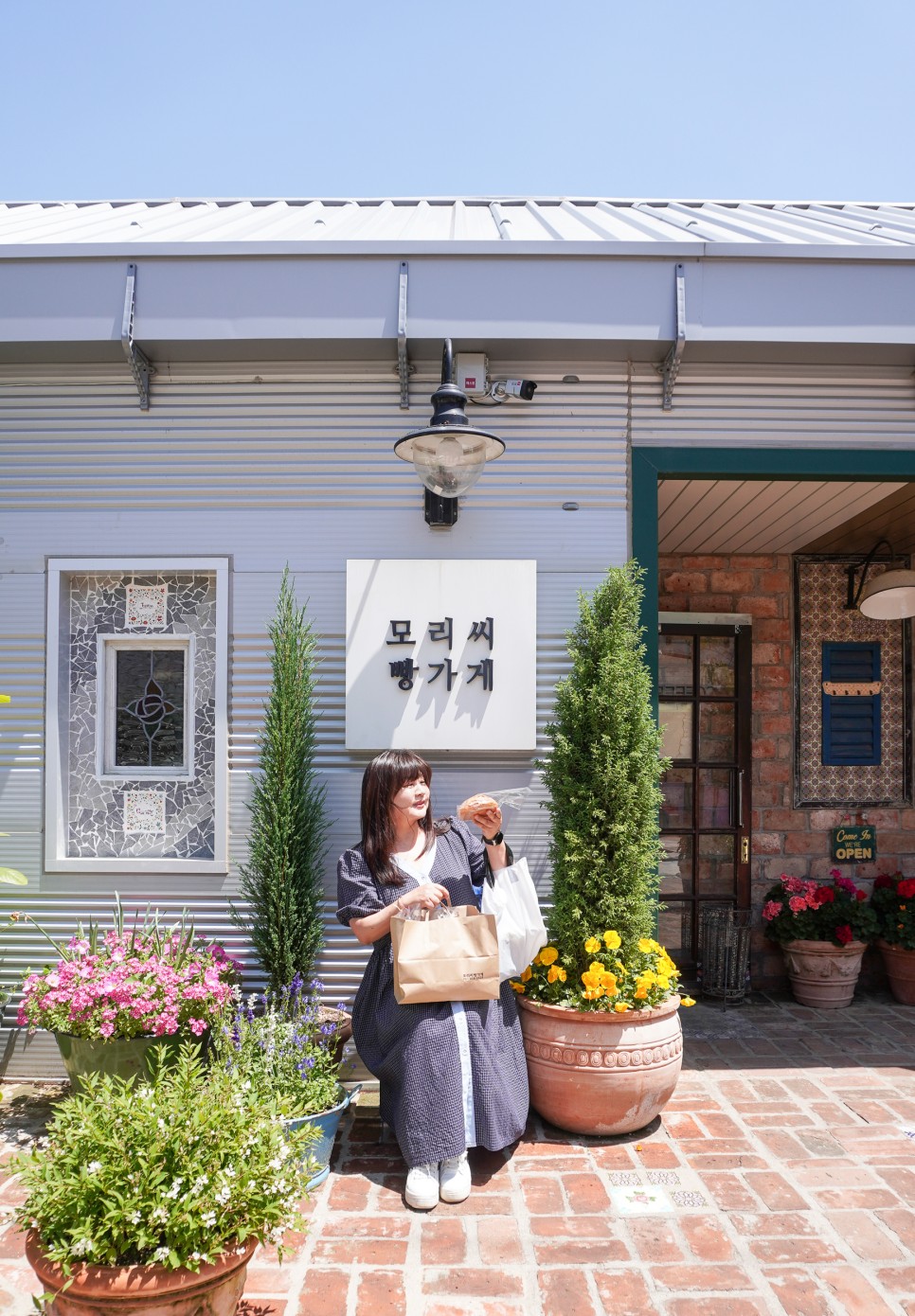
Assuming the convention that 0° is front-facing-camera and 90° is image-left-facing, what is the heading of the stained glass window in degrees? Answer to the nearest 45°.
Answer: approximately 0°

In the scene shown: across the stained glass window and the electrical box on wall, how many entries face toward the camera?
2

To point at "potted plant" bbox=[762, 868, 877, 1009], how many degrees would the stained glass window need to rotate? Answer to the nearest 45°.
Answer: approximately 90° to its left
